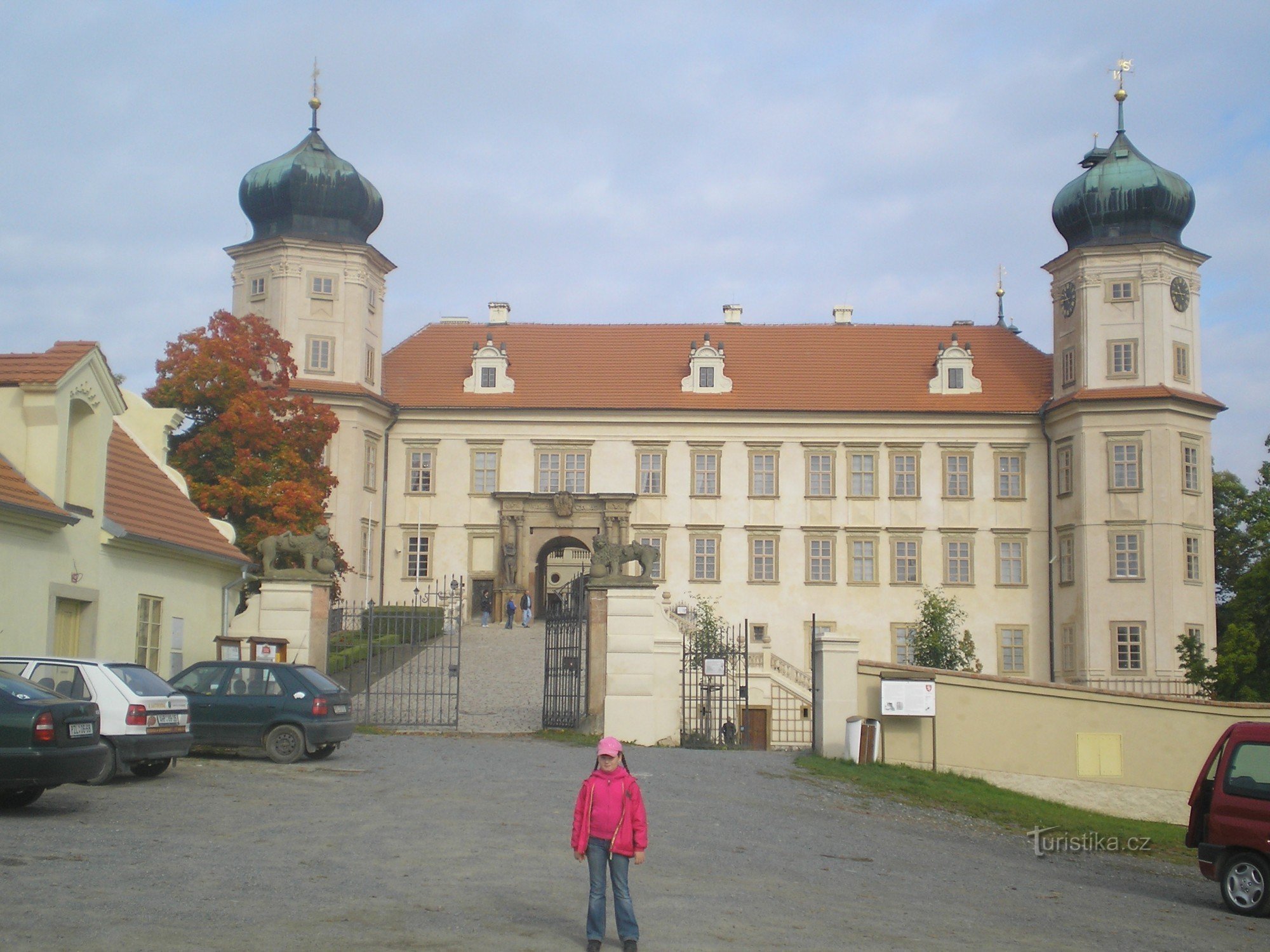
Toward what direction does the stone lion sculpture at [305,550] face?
to the viewer's right

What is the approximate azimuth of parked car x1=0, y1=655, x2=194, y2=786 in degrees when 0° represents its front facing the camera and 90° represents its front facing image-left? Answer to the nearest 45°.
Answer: approximately 135°

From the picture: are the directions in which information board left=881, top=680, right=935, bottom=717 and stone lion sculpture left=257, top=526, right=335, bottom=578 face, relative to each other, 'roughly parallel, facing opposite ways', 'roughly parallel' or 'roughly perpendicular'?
roughly perpendicular

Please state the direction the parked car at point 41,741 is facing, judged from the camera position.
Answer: facing away from the viewer and to the left of the viewer

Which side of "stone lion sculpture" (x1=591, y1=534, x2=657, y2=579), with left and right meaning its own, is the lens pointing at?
left

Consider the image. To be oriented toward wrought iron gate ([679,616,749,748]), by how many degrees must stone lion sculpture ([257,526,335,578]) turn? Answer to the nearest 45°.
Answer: approximately 45° to its left

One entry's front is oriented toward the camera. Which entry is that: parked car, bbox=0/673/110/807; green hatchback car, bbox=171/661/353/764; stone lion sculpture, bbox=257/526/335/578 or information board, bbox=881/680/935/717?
the information board

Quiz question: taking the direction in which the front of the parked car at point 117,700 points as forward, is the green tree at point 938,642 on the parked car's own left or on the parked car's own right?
on the parked car's own right

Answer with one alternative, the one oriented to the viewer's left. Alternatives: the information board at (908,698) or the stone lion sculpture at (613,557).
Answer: the stone lion sculpture

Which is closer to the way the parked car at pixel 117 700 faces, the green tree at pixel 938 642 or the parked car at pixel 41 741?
the green tree

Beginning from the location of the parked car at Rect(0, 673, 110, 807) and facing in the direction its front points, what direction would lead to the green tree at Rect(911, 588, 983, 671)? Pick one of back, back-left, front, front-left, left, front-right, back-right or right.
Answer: right

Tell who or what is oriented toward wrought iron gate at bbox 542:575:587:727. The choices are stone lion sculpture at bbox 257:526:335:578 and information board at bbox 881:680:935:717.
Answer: the stone lion sculpture

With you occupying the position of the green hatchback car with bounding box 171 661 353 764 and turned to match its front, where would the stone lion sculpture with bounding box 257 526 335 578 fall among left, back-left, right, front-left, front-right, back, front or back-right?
front-right

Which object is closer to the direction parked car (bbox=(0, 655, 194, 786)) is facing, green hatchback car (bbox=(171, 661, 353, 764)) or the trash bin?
the green hatchback car

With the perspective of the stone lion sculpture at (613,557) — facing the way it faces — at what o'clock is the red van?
The red van is roughly at 8 o'clock from the stone lion sculpture.

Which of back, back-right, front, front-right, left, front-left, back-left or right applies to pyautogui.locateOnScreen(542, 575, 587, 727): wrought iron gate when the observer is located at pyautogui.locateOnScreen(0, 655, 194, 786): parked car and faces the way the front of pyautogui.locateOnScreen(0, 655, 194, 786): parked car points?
right
